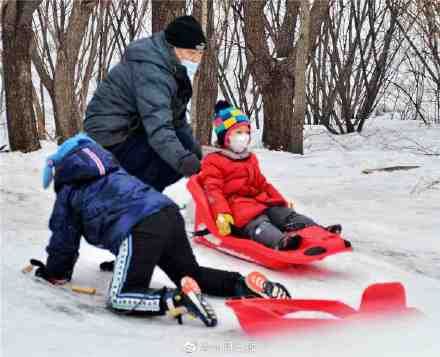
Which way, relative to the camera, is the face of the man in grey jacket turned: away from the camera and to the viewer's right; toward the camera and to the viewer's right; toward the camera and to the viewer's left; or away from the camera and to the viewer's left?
toward the camera and to the viewer's right

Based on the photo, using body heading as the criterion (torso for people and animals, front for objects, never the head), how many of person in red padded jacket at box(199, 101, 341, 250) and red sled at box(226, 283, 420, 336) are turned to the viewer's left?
1

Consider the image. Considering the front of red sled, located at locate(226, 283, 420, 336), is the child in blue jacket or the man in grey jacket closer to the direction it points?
the child in blue jacket

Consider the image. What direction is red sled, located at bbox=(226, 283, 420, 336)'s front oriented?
to the viewer's left

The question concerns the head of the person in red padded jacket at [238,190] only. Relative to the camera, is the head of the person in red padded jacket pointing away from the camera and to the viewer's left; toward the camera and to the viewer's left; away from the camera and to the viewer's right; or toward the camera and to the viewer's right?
toward the camera and to the viewer's right

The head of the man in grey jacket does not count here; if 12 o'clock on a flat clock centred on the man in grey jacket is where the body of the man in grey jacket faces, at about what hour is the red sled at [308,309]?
The red sled is roughly at 2 o'clock from the man in grey jacket.

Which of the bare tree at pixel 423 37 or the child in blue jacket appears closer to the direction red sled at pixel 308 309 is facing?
the child in blue jacket

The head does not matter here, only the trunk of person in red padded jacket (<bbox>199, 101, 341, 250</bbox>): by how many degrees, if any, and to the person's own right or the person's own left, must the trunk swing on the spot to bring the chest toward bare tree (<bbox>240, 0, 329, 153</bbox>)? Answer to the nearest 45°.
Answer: approximately 135° to the person's own left

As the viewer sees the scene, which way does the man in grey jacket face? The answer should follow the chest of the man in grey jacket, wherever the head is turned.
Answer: to the viewer's right

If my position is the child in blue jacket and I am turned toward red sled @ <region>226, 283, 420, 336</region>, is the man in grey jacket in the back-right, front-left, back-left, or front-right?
back-left
